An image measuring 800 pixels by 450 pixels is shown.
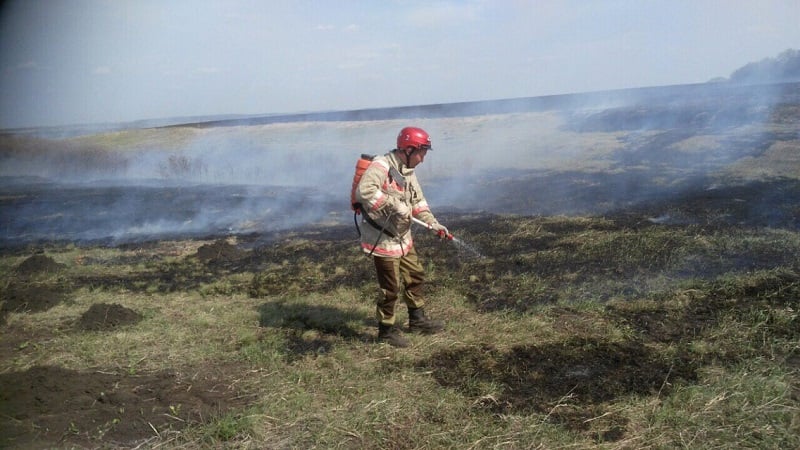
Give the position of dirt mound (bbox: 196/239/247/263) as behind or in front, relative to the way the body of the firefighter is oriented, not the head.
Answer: behind

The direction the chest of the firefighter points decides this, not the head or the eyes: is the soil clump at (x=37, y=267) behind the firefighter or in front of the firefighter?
behind

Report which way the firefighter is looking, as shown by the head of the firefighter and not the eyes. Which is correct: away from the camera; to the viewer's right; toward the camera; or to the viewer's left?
to the viewer's right

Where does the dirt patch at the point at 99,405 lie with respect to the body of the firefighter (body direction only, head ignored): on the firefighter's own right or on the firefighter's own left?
on the firefighter's own right

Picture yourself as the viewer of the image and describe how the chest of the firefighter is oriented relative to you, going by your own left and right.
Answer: facing the viewer and to the right of the viewer

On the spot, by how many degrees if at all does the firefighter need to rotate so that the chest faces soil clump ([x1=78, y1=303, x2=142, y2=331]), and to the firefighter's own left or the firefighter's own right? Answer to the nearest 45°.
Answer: approximately 135° to the firefighter's own right
